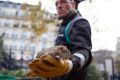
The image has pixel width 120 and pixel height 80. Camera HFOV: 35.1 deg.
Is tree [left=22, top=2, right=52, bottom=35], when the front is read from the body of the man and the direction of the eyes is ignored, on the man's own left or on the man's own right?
on the man's own right

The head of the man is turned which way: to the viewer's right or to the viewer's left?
to the viewer's left

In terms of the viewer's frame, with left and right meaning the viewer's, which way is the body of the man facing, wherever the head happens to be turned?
facing the viewer and to the left of the viewer
